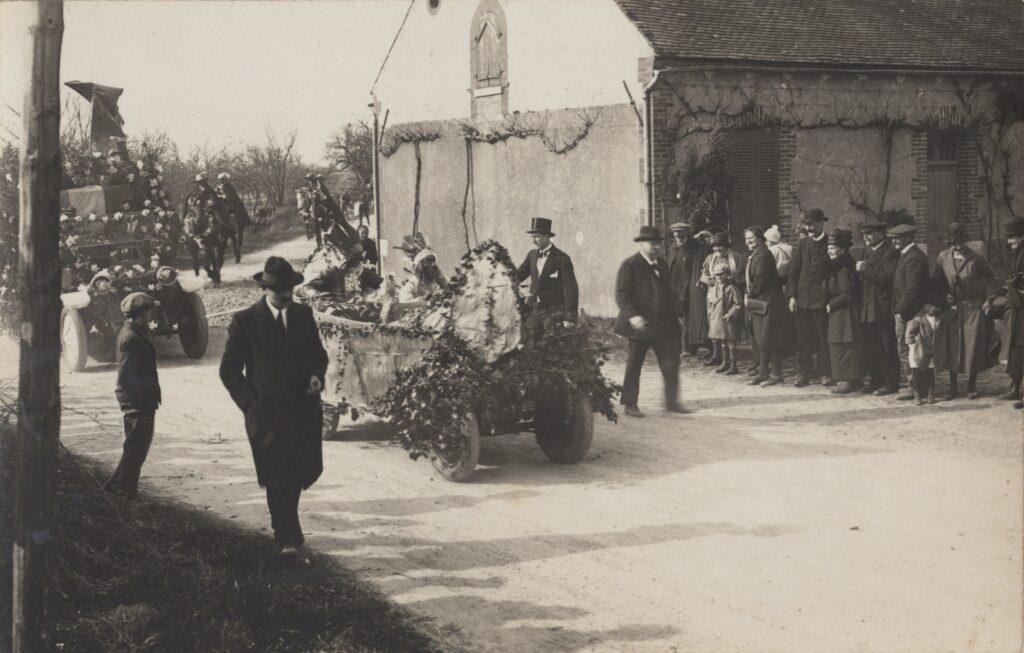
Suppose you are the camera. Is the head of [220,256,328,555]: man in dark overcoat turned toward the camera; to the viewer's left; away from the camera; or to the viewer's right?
toward the camera

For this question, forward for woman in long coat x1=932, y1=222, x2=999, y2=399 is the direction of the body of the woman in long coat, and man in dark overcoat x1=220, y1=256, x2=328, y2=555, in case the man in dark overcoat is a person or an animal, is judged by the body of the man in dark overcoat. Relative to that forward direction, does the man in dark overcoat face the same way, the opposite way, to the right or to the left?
to the left

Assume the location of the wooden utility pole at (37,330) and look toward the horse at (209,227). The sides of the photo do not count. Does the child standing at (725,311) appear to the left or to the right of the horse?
right

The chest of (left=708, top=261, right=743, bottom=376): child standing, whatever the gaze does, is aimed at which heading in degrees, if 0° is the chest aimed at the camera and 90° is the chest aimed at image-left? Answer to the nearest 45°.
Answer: approximately 45°

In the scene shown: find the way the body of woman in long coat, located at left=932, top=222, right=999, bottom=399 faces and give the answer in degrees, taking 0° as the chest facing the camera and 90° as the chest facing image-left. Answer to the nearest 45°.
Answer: approximately 45°

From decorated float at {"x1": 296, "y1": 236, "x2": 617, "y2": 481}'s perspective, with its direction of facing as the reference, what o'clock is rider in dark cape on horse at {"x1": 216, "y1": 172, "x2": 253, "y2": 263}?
The rider in dark cape on horse is roughly at 7 o'clock from the decorated float.

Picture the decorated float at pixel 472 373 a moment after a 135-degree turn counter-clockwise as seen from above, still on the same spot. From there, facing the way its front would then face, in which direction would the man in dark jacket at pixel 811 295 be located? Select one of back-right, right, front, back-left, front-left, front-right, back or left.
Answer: front-right

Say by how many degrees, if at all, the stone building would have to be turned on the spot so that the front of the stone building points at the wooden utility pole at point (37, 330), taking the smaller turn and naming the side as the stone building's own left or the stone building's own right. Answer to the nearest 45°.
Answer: approximately 45° to the stone building's own right

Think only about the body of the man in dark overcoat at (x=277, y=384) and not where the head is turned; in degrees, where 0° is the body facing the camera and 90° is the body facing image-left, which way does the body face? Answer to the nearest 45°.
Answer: approximately 0°

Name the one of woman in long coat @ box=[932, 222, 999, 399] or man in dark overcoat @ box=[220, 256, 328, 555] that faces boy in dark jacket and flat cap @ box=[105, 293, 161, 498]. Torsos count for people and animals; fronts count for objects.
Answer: the woman in long coat

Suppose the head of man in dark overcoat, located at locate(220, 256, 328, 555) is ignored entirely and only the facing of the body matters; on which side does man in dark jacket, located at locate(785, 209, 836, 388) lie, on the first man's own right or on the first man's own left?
on the first man's own left

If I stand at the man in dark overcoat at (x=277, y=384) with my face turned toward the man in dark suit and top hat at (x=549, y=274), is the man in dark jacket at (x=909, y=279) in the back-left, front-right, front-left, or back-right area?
front-right

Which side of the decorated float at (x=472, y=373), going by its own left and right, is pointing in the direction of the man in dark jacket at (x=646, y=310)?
left

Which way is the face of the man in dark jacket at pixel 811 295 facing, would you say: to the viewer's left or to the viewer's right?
to the viewer's left

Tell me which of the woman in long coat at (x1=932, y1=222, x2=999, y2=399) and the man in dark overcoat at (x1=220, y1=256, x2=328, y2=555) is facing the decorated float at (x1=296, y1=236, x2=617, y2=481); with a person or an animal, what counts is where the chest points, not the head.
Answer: the woman in long coat

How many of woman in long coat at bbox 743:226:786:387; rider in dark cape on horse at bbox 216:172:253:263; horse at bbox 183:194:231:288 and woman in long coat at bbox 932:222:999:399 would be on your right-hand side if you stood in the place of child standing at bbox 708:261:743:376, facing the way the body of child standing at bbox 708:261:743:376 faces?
2
